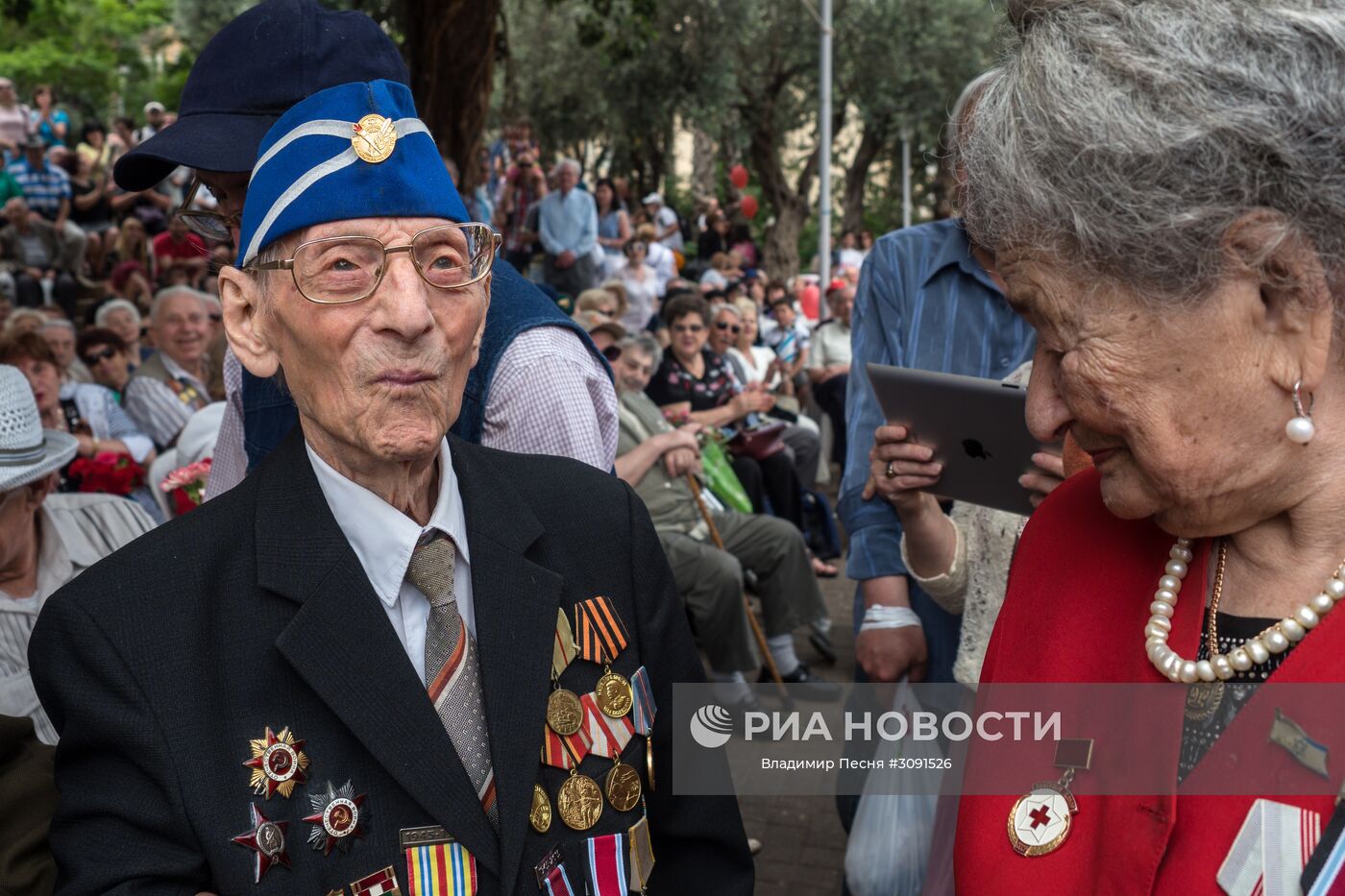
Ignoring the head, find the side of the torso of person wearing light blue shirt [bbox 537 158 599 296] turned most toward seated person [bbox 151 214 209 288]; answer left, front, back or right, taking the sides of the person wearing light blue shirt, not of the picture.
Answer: right

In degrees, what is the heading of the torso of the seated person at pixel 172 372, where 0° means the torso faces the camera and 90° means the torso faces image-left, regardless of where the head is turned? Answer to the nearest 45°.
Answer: approximately 315°

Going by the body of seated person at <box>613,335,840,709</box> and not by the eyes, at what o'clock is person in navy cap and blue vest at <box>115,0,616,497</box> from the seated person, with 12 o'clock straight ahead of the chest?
The person in navy cap and blue vest is roughly at 2 o'clock from the seated person.

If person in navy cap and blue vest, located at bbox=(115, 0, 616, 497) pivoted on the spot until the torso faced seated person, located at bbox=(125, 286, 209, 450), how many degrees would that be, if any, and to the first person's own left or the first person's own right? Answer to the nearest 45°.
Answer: approximately 135° to the first person's own right

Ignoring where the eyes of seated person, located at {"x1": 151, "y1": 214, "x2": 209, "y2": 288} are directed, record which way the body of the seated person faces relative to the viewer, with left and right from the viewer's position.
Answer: facing the viewer

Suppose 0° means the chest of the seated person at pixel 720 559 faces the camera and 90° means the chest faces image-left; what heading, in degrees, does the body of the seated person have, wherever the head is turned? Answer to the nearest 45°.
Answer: approximately 315°

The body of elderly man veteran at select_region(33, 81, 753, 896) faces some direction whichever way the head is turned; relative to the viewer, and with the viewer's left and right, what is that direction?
facing the viewer and to the right of the viewer

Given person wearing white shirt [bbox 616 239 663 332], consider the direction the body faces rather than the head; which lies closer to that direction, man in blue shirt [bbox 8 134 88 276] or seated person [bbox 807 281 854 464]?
the seated person

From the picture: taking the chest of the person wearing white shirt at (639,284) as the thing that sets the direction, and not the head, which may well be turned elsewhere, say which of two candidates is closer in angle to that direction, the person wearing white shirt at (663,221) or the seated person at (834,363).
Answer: the seated person

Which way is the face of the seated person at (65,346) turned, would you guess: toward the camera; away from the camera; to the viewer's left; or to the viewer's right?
toward the camera

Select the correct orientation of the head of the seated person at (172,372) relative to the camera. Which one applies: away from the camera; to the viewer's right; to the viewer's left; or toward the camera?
toward the camera

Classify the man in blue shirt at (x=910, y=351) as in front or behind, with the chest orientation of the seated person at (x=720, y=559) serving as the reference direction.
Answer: in front

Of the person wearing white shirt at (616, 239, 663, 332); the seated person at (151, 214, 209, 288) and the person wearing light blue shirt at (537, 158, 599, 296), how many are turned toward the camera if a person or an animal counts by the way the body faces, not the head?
3

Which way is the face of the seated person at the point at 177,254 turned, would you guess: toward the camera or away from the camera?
toward the camera

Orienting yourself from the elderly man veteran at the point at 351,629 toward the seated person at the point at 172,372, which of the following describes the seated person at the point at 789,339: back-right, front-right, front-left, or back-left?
front-right

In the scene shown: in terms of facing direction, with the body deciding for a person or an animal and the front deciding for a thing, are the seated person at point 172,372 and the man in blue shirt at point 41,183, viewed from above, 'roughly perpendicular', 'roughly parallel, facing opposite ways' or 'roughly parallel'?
roughly parallel

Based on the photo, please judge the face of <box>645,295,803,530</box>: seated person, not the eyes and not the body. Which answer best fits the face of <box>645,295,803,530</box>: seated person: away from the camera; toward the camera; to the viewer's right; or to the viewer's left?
toward the camera

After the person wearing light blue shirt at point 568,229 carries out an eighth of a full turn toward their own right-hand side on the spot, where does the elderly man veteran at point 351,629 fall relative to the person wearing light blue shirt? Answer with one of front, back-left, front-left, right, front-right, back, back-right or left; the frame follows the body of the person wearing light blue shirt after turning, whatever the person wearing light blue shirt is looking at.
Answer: front-left

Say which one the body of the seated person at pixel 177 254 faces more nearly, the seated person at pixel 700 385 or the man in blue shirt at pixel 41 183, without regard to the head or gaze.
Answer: the seated person

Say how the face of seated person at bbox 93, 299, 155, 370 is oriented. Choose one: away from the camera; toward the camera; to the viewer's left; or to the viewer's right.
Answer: toward the camera
